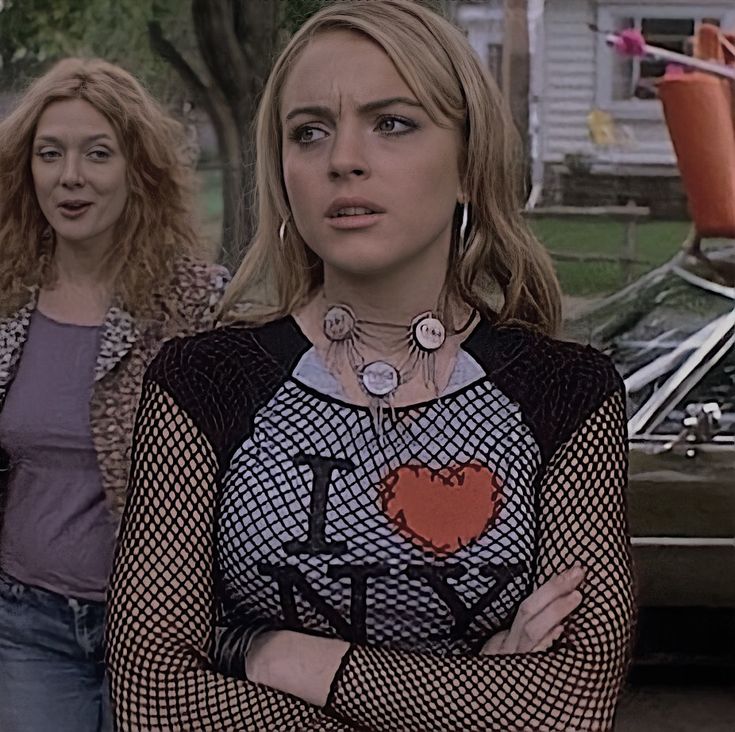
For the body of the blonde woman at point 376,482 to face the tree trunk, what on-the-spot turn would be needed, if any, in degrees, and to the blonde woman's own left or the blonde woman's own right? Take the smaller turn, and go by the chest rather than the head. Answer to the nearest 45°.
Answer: approximately 180°

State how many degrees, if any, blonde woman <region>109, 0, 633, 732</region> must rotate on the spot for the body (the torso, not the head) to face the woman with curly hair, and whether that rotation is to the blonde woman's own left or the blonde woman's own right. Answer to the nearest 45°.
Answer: approximately 135° to the blonde woman's own right

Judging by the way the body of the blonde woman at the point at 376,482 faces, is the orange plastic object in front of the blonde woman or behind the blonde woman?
behind

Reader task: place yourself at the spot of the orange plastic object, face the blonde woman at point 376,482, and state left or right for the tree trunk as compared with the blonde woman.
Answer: right

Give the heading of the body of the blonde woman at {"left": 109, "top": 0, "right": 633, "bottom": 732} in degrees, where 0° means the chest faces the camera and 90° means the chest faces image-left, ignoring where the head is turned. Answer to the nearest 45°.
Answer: approximately 0°
